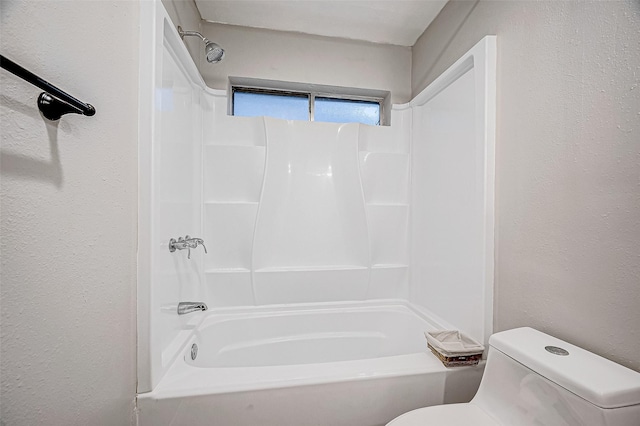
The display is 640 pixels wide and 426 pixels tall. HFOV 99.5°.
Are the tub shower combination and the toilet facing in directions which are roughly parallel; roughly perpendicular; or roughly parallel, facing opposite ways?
roughly perpendicular

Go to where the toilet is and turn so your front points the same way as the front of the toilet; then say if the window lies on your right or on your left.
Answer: on your right

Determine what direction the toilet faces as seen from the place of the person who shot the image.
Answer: facing the viewer and to the left of the viewer

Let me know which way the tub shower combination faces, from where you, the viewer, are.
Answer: facing the viewer

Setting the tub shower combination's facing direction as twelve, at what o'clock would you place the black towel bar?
The black towel bar is roughly at 1 o'clock from the tub shower combination.

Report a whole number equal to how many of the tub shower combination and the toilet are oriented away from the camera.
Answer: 0

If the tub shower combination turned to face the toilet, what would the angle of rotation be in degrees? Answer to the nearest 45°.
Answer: approximately 45° to its left

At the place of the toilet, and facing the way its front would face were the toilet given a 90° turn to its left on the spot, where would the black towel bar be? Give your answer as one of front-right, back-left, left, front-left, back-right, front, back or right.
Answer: right
